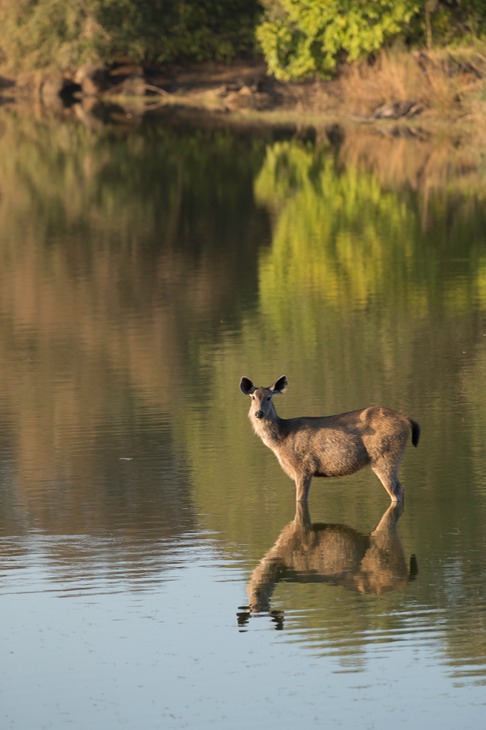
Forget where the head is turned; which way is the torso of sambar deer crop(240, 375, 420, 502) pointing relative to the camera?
to the viewer's left

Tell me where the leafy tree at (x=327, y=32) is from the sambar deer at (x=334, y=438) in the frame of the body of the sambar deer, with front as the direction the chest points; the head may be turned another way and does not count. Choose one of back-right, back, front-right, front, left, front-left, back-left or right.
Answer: right
